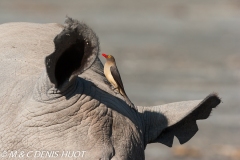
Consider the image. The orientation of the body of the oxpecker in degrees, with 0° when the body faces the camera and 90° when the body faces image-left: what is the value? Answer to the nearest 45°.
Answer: approximately 90°
